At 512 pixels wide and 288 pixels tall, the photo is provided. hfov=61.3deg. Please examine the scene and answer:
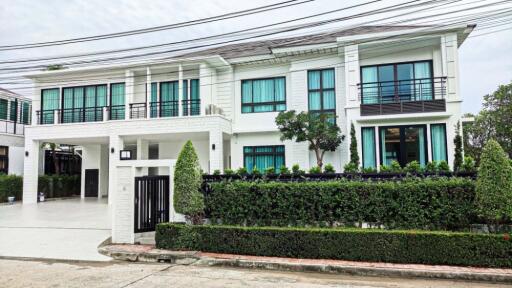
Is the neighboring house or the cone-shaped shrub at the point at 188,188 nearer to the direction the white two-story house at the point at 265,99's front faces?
the cone-shaped shrub

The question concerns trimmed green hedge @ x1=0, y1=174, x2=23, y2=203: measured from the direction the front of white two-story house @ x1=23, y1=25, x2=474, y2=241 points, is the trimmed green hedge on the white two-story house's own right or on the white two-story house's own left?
on the white two-story house's own right

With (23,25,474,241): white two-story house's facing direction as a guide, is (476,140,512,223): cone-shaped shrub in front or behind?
in front

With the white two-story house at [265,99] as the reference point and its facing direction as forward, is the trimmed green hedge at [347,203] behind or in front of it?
in front

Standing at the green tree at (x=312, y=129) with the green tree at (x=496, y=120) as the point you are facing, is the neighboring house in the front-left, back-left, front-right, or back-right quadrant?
back-left

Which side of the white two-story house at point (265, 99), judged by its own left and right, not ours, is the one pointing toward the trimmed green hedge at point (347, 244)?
front

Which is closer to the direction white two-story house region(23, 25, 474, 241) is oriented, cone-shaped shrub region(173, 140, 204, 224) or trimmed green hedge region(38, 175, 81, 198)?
the cone-shaped shrub

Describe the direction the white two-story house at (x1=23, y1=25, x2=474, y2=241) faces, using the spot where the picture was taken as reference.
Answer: facing the viewer

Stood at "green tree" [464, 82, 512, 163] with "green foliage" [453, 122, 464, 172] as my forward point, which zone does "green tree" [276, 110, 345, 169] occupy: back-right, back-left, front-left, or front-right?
front-right

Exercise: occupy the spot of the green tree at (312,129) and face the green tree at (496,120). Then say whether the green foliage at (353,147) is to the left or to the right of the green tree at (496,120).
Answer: right
